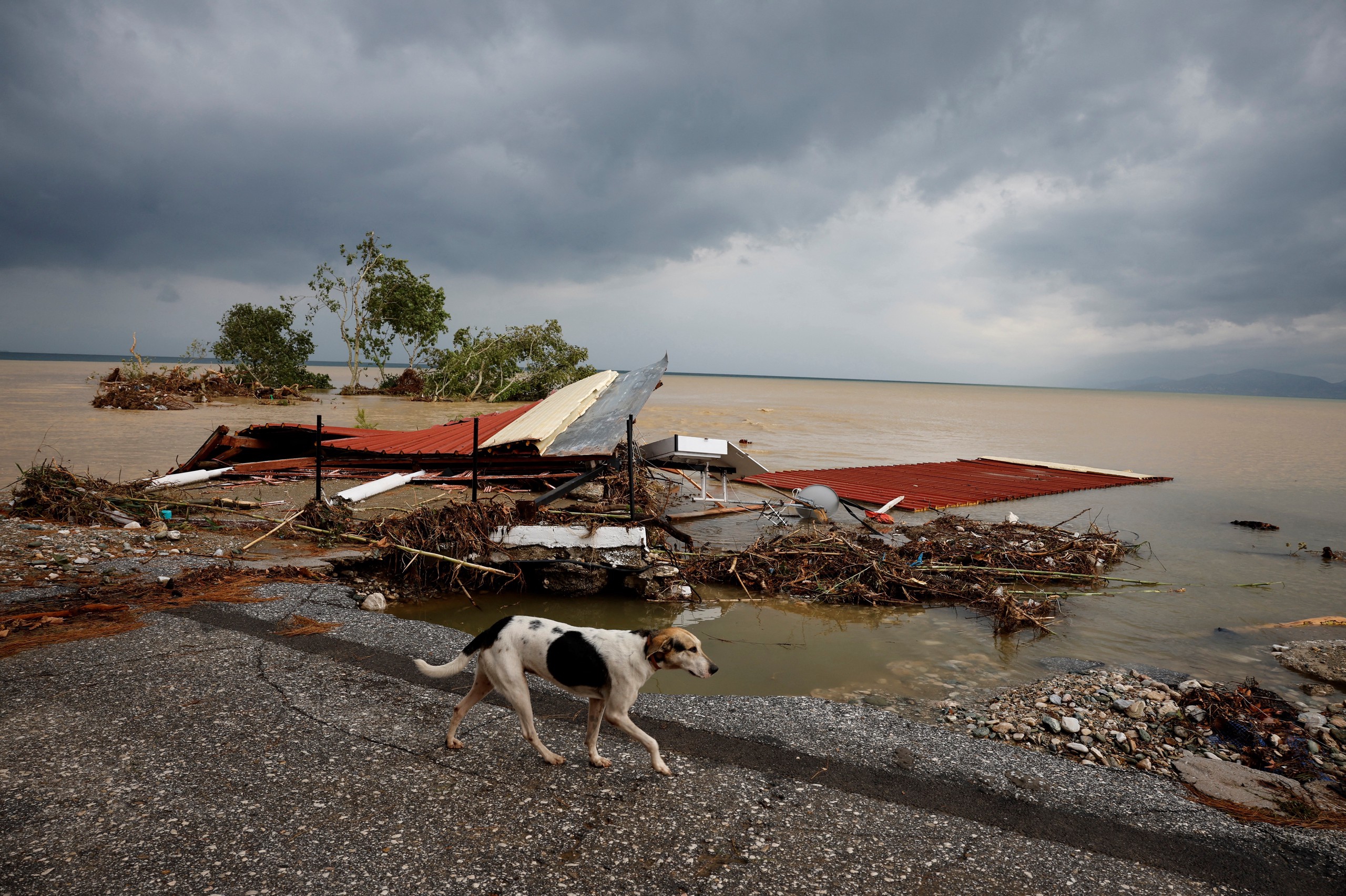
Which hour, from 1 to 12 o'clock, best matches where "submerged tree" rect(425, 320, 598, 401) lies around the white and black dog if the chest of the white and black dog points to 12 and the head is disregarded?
The submerged tree is roughly at 9 o'clock from the white and black dog.

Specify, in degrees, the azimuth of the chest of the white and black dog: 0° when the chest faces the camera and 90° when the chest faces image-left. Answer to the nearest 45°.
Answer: approximately 270°

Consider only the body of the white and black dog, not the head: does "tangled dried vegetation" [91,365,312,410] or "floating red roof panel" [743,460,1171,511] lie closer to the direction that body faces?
the floating red roof panel

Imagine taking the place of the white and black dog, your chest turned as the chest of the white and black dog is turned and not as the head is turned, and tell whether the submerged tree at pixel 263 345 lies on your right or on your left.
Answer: on your left

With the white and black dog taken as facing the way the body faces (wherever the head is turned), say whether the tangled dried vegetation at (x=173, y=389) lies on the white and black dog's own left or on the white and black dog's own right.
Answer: on the white and black dog's own left

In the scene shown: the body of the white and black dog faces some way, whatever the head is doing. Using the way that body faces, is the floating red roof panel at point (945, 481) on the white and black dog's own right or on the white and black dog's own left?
on the white and black dog's own left

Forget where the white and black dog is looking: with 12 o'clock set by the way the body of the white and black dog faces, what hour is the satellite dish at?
The satellite dish is roughly at 10 o'clock from the white and black dog.

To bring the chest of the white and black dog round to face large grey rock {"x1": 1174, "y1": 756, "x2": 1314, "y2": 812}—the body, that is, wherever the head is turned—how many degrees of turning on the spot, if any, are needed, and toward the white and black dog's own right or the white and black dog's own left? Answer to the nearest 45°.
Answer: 0° — it already faces it
